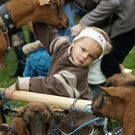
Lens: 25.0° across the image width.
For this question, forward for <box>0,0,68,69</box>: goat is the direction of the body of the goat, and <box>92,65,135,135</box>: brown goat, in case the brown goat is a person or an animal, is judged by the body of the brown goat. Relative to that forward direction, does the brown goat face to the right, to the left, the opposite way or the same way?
the opposite way

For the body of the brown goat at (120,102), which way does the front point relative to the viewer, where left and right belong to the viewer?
facing to the left of the viewer

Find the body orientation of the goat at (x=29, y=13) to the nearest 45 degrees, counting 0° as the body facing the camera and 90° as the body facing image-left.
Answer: approximately 270°

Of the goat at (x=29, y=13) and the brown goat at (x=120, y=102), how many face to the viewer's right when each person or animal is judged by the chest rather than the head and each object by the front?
1

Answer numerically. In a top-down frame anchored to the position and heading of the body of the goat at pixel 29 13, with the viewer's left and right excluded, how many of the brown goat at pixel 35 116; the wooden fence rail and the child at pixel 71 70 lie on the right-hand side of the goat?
3

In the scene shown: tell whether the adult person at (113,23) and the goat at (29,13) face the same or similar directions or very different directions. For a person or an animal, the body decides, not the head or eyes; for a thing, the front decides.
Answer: very different directions

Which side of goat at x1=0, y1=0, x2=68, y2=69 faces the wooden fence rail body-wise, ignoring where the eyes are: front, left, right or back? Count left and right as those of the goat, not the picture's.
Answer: right

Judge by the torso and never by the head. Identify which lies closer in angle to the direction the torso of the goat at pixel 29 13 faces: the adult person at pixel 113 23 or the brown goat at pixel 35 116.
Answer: the adult person

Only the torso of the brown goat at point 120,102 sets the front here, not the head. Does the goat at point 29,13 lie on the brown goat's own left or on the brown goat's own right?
on the brown goat's own right

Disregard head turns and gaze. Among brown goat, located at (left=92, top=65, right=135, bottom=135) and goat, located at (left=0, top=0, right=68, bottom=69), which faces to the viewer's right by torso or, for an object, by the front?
the goat

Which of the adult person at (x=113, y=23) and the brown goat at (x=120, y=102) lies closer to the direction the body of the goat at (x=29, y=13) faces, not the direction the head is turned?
the adult person
